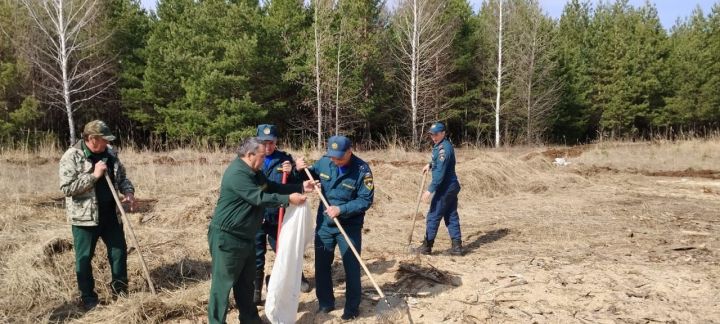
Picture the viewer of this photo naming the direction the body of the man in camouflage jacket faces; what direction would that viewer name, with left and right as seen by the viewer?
facing the viewer and to the right of the viewer

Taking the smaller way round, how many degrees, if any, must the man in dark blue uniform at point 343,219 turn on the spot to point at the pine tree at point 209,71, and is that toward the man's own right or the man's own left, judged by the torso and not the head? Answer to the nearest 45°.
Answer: approximately 135° to the man's own right

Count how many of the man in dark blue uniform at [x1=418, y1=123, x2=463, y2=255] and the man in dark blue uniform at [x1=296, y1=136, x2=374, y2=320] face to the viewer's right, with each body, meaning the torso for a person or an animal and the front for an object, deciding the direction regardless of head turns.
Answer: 0

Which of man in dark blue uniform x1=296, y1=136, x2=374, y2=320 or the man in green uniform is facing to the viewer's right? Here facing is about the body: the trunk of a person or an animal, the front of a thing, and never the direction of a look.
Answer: the man in green uniform

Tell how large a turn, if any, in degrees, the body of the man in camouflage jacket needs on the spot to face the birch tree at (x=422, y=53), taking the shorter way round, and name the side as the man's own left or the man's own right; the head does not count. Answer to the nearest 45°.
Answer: approximately 90° to the man's own left

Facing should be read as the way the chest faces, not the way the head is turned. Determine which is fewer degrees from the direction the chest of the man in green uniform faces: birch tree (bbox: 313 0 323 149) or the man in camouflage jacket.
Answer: the birch tree

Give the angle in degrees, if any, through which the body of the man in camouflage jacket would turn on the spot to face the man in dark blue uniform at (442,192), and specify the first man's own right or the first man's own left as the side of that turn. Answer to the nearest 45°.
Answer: approximately 45° to the first man's own left

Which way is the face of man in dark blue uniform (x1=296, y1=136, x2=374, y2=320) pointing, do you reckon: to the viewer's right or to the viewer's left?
to the viewer's left

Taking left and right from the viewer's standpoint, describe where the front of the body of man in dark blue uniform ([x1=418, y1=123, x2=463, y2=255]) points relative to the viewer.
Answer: facing to the left of the viewer

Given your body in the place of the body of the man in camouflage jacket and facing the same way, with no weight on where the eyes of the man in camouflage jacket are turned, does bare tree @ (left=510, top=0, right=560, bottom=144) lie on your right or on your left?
on your left

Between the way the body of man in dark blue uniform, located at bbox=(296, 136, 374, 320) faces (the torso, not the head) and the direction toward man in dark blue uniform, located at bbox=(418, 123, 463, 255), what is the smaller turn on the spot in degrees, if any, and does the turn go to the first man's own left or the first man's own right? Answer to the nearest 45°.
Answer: approximately 180°

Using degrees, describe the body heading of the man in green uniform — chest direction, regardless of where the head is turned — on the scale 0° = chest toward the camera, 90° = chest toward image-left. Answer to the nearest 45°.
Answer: approximately 270°

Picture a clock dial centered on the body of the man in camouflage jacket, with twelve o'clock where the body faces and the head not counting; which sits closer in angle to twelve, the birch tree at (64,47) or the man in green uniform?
the man in green uniform

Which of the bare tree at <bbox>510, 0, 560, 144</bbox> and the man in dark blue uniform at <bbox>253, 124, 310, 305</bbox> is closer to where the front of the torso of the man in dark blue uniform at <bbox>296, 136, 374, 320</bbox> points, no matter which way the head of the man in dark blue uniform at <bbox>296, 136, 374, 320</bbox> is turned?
the man in dark blue uniform
